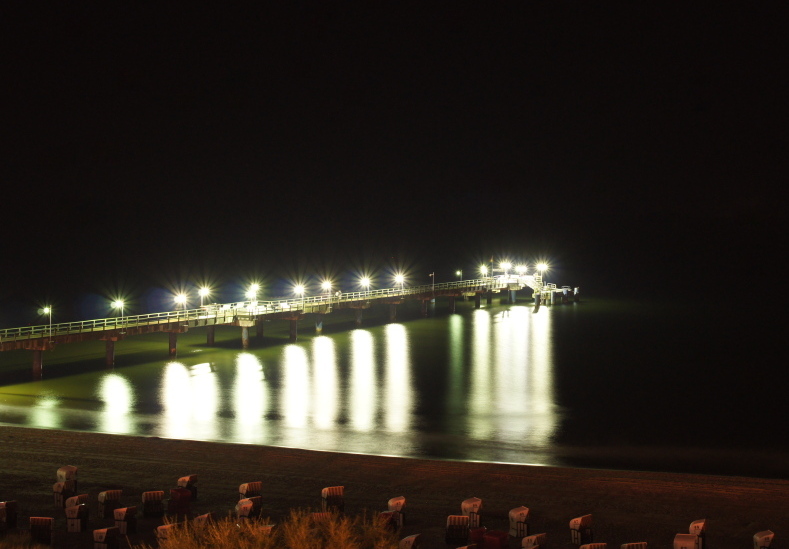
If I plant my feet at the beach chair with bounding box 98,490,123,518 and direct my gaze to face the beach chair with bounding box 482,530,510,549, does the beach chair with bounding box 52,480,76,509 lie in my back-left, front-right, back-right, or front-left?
back-left

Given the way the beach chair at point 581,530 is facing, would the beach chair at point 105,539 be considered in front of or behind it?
behind

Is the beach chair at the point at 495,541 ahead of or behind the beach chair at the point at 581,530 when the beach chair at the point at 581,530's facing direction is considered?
behind

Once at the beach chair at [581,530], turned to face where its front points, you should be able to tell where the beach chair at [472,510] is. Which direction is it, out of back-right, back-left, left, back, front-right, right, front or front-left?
back-left

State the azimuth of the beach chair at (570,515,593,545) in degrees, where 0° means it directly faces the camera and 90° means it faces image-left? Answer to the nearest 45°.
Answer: approximately 225°

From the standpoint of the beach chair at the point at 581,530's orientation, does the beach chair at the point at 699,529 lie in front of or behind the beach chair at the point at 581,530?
in front

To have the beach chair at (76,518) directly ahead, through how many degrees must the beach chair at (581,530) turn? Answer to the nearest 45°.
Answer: approximately 135° to its left

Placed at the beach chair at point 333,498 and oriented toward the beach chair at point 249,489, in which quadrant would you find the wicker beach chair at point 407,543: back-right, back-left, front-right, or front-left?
back-left

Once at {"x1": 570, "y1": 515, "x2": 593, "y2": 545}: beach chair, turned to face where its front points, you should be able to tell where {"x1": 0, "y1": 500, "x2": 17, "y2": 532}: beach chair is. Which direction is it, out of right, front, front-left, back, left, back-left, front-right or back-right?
back-left

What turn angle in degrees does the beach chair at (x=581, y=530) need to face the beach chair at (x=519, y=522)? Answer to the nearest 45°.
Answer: approximately 135° to its left

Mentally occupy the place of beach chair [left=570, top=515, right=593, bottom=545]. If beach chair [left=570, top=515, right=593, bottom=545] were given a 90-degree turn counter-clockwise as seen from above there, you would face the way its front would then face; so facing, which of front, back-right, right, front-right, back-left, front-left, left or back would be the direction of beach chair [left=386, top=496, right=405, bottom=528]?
front-left
